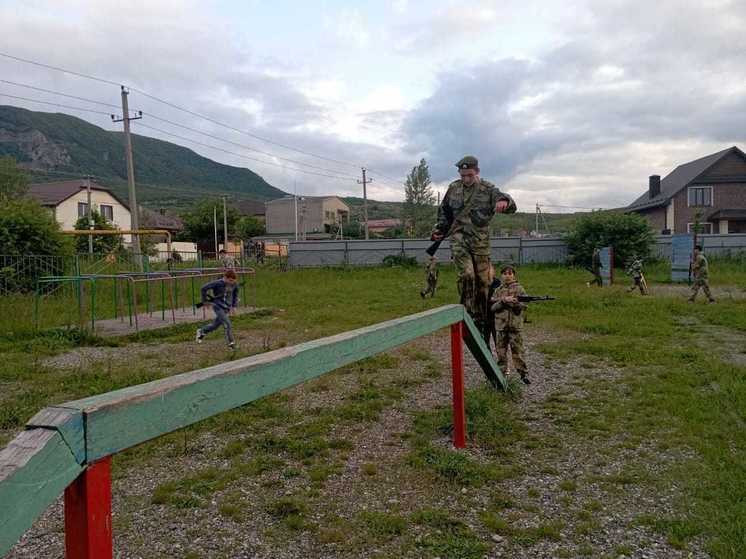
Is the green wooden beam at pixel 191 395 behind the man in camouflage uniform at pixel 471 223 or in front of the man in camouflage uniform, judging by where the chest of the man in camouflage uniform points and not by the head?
in front

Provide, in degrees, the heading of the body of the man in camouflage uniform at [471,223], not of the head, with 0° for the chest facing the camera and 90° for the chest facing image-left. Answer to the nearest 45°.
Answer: approximately 0°

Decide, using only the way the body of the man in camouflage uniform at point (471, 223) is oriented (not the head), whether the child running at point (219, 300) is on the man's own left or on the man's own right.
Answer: on the man's own right
